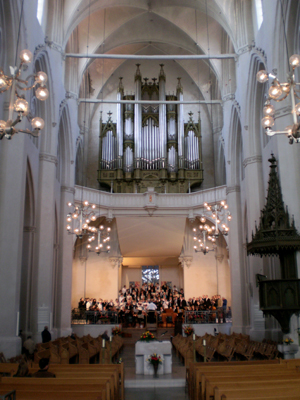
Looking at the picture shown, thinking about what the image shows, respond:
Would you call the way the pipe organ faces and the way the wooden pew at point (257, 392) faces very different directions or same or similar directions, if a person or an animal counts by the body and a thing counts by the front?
very different directions

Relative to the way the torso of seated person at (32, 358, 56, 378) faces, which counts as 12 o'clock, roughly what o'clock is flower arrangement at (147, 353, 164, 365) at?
The flower arrangement is roughly at 1 o'clock from the seated person.

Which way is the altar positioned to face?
toward the camera

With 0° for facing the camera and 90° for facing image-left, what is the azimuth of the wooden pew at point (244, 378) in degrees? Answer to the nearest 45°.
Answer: approximately 180°

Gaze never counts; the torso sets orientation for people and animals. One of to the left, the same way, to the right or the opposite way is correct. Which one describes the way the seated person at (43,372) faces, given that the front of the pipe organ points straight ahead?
the opposite way

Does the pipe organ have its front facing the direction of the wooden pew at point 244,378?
yes

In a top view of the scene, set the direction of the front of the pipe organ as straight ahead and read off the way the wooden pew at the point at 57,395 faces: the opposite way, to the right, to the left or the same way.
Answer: the opposite way

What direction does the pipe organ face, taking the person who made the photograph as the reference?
facing the viewer

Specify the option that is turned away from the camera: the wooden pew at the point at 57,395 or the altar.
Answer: the wooden pew

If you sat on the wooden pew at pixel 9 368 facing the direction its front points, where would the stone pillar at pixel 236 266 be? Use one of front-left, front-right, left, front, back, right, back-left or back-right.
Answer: front-right

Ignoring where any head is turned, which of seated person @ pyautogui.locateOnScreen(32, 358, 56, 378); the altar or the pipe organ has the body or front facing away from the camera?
the seated person

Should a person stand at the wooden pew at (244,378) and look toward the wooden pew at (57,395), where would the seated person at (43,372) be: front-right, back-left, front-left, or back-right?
front-right

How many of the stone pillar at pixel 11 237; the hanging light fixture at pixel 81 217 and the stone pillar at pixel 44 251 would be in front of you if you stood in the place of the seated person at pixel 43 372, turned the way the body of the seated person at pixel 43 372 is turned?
3

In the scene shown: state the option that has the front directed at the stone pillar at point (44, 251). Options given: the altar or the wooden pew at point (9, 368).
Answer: the wooden pew

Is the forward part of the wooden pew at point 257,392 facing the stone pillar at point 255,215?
yes

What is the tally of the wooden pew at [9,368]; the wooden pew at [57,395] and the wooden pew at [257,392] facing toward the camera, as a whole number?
0

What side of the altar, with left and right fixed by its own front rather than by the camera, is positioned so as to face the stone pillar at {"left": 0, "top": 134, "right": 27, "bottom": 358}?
right

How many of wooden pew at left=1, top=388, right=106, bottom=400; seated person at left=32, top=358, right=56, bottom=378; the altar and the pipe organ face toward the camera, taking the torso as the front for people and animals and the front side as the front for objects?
2

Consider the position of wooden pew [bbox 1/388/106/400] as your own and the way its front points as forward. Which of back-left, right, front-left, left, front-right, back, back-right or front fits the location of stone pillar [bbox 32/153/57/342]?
front

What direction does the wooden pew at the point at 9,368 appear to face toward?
away from the camera

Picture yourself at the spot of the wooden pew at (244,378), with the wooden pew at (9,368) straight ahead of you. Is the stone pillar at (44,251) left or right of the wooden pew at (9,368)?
right
